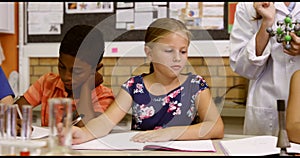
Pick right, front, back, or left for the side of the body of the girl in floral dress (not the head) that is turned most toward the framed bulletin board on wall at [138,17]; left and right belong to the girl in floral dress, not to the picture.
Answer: back

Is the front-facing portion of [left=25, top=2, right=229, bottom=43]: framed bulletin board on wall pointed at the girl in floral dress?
yes

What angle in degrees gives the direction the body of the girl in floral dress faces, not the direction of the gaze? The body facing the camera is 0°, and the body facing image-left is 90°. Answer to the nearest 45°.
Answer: approximately 0°

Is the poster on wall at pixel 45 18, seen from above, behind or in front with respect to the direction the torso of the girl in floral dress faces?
behind

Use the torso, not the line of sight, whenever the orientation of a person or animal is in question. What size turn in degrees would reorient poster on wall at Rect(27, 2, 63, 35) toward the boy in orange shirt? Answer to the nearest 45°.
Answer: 0° — it already faces them
